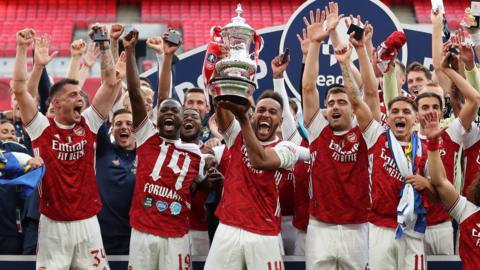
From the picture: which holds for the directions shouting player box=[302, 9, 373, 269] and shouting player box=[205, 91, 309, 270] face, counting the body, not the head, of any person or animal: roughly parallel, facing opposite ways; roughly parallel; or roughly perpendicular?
roughly parallel

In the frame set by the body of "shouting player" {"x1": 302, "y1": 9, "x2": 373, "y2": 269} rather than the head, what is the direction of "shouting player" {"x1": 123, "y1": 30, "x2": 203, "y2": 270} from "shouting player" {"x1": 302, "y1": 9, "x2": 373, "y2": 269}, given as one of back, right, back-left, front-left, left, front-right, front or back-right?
right

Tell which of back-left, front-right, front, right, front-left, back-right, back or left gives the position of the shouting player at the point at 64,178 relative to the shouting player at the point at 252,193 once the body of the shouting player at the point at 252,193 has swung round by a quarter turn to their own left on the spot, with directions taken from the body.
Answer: back

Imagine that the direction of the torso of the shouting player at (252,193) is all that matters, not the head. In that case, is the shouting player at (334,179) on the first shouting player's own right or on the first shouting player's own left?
on the first shouting player's own left

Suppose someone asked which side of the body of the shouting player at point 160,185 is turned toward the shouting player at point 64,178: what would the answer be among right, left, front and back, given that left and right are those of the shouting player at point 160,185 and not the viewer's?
right

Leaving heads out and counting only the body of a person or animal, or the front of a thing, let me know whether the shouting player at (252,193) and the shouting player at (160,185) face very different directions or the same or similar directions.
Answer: same or similar directions

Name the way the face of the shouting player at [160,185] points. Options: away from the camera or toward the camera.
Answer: toward the camera

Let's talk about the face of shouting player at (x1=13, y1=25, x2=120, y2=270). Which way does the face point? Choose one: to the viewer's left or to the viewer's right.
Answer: to the viewer's right

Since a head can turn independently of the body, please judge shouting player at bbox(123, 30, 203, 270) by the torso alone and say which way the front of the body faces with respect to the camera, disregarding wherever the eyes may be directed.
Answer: toward the camera

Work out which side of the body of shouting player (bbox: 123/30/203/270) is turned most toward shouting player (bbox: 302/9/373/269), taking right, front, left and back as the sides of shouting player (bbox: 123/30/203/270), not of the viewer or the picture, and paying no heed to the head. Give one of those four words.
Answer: left

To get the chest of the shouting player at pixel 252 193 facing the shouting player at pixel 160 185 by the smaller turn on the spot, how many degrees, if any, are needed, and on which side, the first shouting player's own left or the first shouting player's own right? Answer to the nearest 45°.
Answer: approximately 90° to the first shouting player's own right

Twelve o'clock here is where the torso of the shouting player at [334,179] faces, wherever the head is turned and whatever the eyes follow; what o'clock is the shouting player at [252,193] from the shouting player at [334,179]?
the shouting player at [252,193] is roughly at 2 o'clock from the shouting player at [334,179].

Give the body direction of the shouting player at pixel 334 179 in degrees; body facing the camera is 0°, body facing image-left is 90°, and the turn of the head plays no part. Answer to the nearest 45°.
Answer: approximately 0°

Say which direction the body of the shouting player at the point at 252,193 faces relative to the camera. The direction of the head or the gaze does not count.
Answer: toward the camera

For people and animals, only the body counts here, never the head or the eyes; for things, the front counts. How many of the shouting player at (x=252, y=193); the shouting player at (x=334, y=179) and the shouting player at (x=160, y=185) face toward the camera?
3
